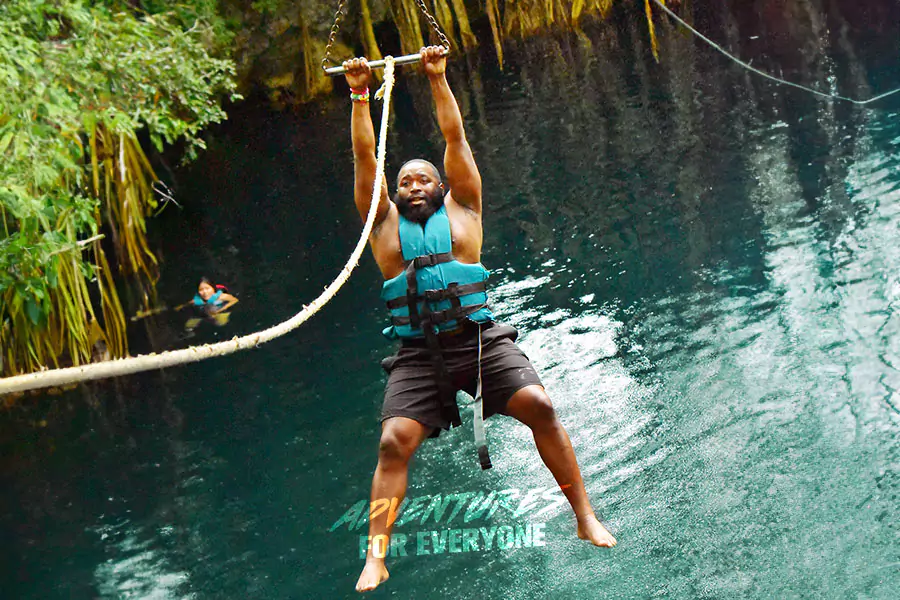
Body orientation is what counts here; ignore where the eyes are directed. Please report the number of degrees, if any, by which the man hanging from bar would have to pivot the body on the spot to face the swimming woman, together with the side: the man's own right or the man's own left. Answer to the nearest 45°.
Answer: approximately 180°

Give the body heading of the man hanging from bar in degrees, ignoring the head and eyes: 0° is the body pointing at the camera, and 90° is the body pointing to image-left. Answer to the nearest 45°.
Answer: approximately 0°
